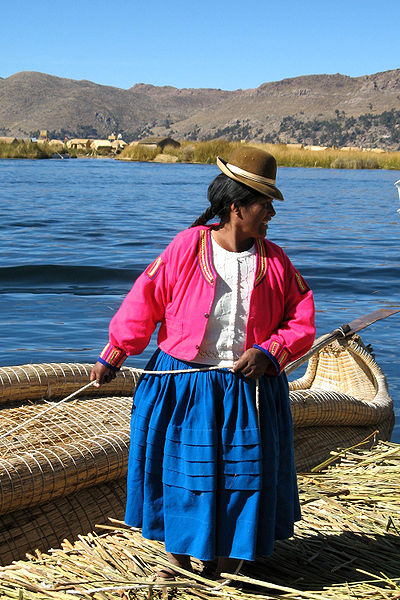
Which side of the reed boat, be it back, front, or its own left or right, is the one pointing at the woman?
right

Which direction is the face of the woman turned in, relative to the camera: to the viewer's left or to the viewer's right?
to the viewer's right

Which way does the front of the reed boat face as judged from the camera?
facing away from the viewer and to the right of the viewer
